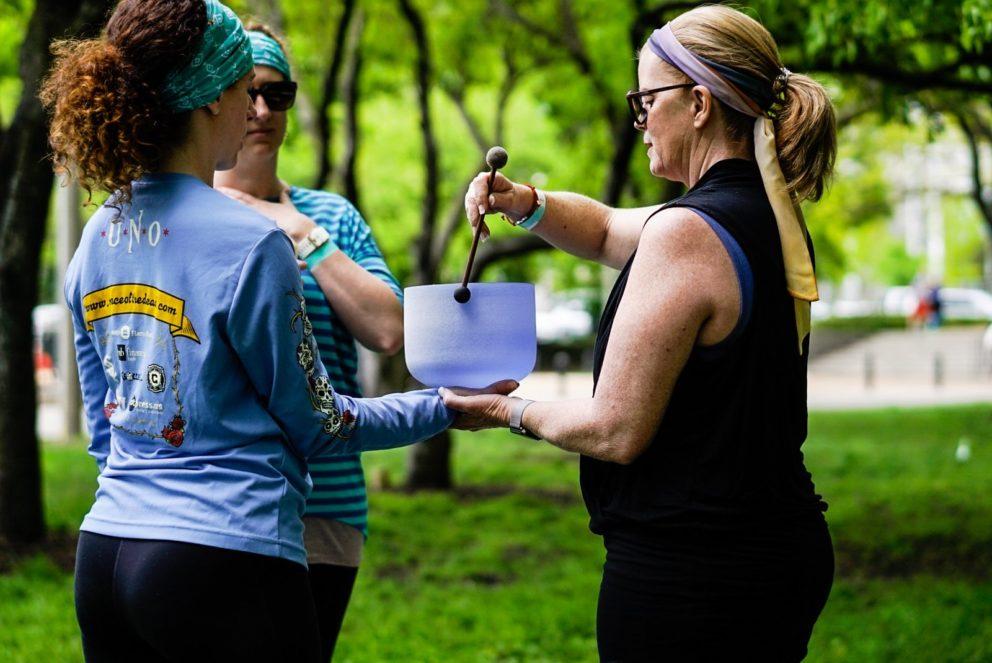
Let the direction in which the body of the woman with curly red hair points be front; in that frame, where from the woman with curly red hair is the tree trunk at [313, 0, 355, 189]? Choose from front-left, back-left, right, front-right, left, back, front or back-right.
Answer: front-left

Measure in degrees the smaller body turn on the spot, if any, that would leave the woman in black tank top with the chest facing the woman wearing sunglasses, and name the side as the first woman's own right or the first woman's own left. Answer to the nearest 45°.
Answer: approximately 45° to the first woman's own right

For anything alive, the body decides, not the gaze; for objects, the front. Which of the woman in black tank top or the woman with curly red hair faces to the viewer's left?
the woman in black tank top

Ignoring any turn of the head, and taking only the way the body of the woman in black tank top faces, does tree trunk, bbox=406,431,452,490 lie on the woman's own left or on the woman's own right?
on the woman's own right

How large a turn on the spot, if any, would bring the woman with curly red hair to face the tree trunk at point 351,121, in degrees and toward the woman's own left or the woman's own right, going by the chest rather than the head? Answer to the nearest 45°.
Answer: approximately 45° to the woman's own left

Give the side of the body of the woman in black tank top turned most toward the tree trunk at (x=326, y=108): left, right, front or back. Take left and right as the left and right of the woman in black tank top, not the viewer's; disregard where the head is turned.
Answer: right

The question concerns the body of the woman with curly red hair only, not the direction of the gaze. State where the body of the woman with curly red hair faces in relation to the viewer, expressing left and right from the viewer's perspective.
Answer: facing away from the viewer and to the right of the viewer

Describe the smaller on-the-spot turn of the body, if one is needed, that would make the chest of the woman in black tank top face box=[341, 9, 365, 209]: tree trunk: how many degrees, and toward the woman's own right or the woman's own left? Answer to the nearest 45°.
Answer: approximately 90° to the woman's own right

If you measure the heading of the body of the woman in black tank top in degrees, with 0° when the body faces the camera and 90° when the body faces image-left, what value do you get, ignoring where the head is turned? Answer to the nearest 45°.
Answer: approximately 90°

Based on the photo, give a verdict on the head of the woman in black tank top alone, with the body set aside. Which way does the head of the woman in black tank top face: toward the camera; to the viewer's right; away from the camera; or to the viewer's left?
to the viewer's left

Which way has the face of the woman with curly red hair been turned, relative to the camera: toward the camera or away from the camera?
away from the camera

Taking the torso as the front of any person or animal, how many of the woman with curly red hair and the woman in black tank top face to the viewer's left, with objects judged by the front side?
1
